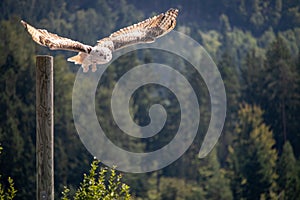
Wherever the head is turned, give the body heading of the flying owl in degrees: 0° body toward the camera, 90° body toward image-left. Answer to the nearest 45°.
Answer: approximately 315°
